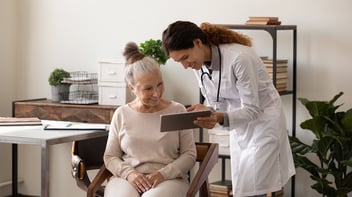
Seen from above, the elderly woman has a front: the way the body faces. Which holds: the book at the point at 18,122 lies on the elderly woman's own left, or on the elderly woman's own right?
on the elderly woman's own right

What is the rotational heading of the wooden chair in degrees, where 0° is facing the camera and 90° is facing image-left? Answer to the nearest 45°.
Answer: approximately 0°

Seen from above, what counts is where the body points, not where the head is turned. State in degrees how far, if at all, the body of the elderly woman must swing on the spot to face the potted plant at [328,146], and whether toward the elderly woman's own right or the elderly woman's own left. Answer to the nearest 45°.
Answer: approximately 135° to the elderly woman's own left

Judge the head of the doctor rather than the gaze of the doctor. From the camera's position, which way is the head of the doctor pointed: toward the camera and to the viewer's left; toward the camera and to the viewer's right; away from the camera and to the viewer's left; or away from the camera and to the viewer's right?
toward the camera and to the viewer's left

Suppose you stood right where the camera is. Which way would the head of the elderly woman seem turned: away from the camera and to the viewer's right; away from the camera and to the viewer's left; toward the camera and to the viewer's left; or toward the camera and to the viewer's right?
toward the camera and to the viewer's right

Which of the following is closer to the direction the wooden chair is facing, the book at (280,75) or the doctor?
the doctor

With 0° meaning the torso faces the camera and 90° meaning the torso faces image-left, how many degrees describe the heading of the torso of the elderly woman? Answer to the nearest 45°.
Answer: approximately 0°

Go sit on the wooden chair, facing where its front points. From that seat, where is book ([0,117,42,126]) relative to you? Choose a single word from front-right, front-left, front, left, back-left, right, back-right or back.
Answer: back-right

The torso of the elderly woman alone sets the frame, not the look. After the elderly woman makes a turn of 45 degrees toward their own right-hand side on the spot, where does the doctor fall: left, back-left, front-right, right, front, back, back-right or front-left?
left

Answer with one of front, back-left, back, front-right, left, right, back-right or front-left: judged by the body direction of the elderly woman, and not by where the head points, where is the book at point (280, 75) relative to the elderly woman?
back-left

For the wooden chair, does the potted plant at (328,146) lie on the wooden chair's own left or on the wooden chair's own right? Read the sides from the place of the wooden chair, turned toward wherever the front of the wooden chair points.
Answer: on the wooden chair's own left

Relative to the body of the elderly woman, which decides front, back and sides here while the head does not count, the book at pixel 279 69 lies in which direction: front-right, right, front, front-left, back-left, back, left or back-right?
back-left
